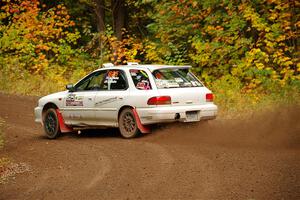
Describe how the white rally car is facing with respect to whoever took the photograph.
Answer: facing away from the viewer and to the left of the viewer
